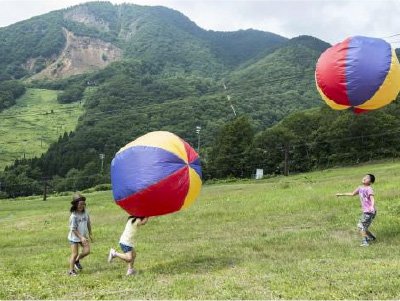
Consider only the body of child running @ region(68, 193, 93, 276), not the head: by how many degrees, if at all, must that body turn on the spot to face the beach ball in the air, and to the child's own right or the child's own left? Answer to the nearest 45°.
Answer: approximately 45° to the child's own left

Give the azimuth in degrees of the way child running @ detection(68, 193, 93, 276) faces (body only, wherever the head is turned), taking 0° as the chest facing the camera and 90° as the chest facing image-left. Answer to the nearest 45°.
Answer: approximately 315°

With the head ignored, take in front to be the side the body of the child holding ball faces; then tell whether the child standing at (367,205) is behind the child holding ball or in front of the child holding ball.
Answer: in front

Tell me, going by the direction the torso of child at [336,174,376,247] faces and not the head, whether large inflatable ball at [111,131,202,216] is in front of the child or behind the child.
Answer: in front

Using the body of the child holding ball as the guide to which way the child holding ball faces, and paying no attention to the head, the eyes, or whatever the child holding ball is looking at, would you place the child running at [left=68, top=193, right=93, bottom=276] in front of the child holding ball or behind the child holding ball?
behind

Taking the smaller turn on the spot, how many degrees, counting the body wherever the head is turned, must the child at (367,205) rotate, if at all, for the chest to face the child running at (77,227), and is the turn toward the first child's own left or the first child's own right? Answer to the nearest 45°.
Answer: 0° — they already face them
